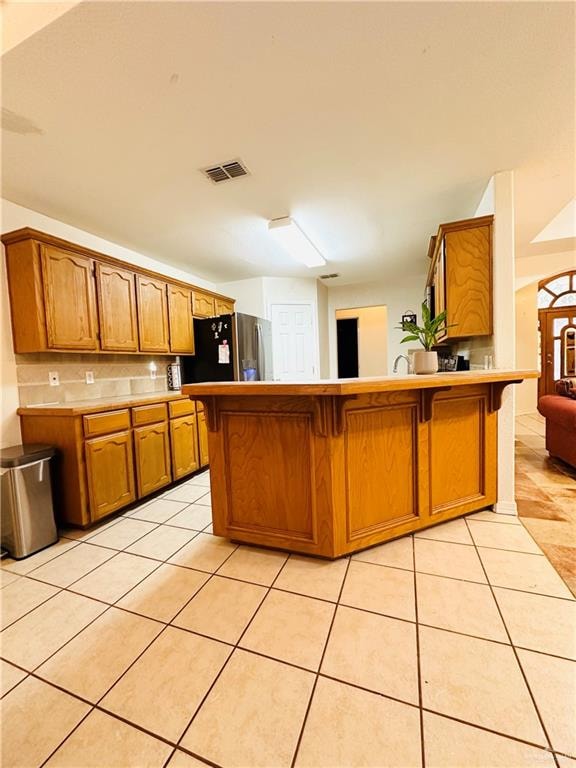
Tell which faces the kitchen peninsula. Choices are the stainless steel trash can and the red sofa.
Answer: the stainless steel trash can

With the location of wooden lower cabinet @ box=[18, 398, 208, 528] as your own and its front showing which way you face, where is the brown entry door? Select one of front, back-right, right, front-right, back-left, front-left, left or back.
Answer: front-left

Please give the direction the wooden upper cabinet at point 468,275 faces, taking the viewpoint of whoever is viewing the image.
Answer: facing to the left of the viewer

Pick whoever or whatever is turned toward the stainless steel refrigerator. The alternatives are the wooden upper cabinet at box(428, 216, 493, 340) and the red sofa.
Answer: the wooden upper cabinet

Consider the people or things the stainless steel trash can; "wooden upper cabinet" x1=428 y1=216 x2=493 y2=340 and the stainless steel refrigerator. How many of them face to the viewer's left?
1

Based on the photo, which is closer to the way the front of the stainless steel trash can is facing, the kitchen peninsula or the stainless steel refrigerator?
the kitchen peninsula

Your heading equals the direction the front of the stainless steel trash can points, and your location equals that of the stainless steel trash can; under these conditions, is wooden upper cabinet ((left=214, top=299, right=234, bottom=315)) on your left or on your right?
on your left
